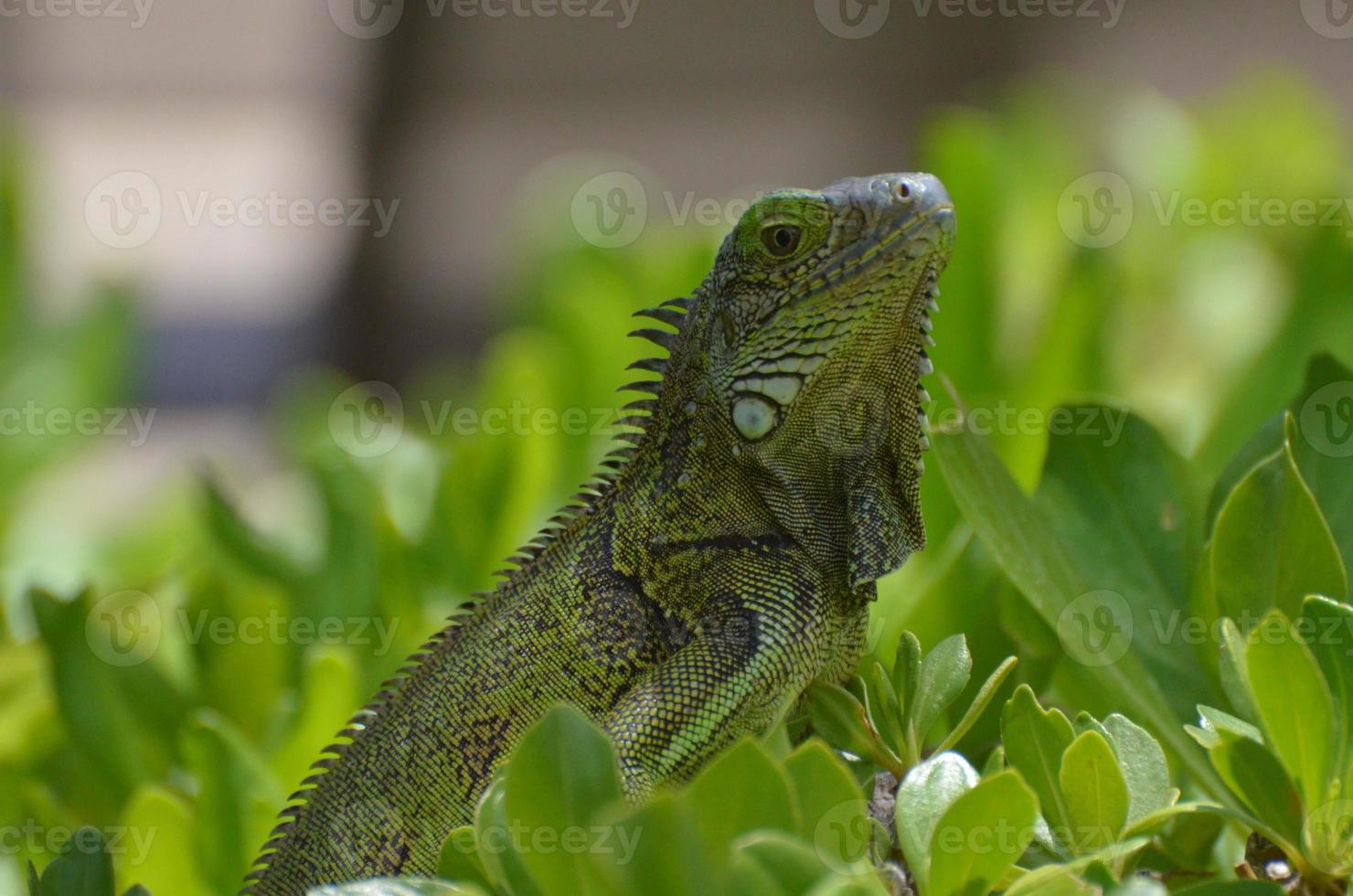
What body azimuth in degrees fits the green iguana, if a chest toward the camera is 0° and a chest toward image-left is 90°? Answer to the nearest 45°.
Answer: approximately 270°

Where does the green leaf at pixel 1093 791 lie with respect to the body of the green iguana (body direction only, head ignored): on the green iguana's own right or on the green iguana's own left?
on the green iguana's own right

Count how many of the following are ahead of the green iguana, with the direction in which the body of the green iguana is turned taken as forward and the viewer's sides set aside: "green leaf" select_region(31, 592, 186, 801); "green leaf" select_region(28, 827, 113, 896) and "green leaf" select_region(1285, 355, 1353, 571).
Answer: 1

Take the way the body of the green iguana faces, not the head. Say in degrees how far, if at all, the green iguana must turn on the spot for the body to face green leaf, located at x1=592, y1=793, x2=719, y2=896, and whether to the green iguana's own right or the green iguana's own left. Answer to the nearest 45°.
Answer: approximately 90° to the green iguana's own right

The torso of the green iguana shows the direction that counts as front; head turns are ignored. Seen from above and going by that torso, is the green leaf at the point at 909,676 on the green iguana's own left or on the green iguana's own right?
on the green iguana's own right

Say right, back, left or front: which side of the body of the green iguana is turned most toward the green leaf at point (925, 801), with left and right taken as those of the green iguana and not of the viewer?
front

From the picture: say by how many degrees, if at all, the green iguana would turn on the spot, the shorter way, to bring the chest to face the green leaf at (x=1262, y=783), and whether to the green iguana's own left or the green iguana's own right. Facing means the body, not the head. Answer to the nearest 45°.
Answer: approximately 45° to the green iguana's own right

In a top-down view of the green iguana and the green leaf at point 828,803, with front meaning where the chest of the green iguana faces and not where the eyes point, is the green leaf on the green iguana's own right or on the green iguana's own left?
on the green iguana's own right

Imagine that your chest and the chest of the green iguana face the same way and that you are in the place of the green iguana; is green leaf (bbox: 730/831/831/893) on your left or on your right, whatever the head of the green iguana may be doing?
on your right
